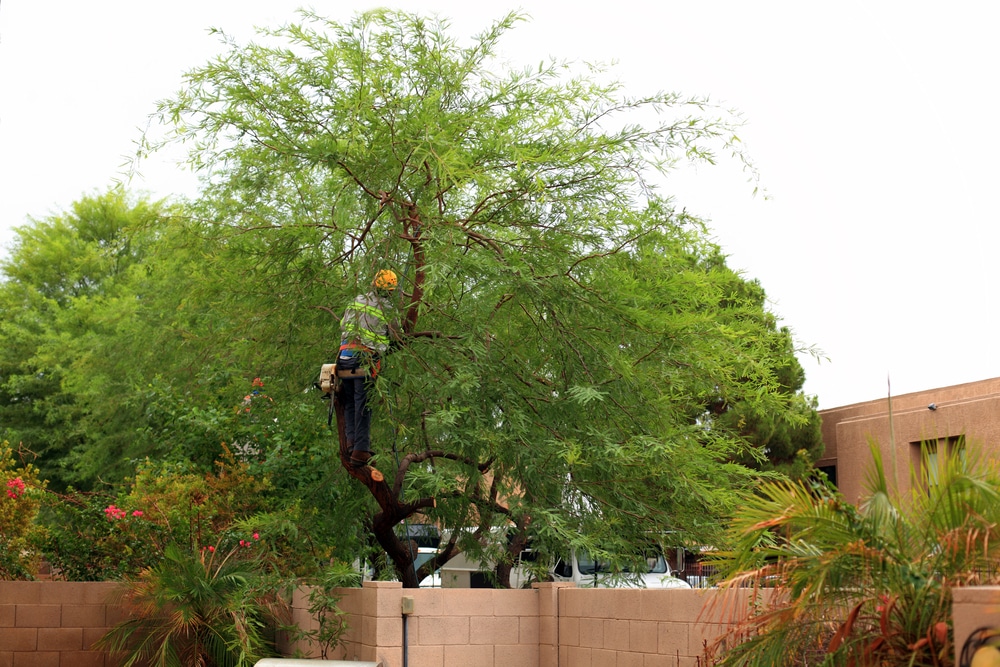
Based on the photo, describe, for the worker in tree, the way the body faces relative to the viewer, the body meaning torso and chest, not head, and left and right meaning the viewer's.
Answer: facing away from the viewer and to the right of the viewer

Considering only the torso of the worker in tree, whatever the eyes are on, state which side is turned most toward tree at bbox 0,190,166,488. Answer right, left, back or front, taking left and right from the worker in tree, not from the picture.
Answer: left

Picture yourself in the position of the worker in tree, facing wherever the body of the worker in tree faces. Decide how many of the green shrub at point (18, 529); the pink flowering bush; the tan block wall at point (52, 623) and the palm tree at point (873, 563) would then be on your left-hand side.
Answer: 3

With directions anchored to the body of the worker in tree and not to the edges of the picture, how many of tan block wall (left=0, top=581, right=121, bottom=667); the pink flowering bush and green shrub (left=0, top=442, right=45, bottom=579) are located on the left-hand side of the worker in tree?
3

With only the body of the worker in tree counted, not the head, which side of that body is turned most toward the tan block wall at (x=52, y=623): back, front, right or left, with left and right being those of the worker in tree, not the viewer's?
back

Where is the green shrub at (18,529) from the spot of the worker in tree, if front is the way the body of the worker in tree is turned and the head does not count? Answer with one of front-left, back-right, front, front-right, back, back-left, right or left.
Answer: left

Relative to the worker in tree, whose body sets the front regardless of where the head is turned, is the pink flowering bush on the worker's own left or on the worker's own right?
on the worker's own left

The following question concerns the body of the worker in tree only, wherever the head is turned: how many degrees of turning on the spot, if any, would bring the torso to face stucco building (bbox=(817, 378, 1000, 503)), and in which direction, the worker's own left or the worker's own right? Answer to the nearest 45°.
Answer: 0° — they already face it

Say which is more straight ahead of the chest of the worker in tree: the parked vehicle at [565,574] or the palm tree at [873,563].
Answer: the parked vehicle

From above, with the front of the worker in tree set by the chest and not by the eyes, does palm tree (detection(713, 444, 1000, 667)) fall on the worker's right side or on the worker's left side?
on the worker's right side

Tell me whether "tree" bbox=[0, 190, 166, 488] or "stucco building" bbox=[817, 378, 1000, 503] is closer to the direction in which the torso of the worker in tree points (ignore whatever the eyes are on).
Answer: the stucco building

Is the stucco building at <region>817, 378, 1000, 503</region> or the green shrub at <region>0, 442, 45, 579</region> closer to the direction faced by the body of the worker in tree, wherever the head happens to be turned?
the stucco building
